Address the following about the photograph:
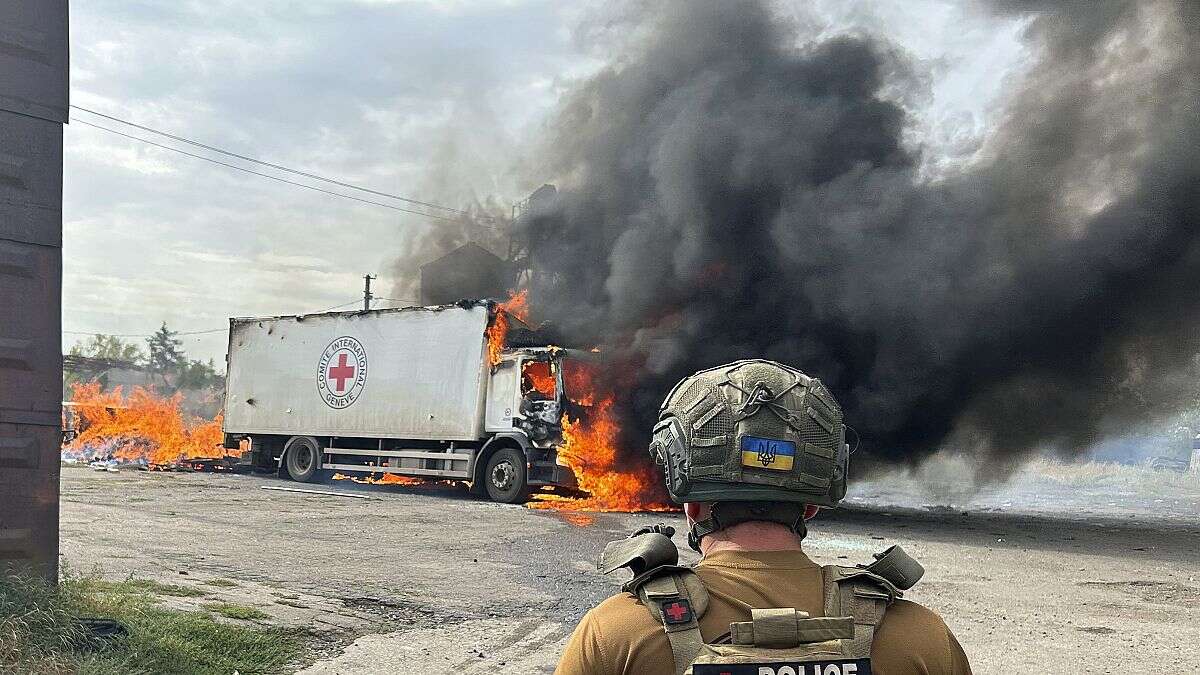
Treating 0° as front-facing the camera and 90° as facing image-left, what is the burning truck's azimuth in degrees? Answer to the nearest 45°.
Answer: approximately 315°

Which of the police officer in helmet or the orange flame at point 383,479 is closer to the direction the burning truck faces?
the police officer in helmet

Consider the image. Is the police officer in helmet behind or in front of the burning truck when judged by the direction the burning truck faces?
in front

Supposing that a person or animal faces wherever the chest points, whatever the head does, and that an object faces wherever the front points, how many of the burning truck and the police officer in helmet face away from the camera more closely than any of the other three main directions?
1

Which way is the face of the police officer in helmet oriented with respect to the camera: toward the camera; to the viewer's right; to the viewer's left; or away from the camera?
away from the camera

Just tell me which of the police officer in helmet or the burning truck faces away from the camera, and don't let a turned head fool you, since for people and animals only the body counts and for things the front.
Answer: the police officer in helmet

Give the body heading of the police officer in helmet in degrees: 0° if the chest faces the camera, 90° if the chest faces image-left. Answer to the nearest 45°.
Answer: approximately 180°

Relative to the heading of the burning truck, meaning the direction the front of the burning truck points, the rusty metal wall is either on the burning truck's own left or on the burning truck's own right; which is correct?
on the burning truck's own right

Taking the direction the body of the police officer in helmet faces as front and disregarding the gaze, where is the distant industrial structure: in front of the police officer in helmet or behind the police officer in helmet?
in front

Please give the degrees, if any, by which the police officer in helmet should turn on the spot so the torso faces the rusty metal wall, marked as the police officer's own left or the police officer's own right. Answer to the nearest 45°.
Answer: approximately 45° to the police officer's own left
